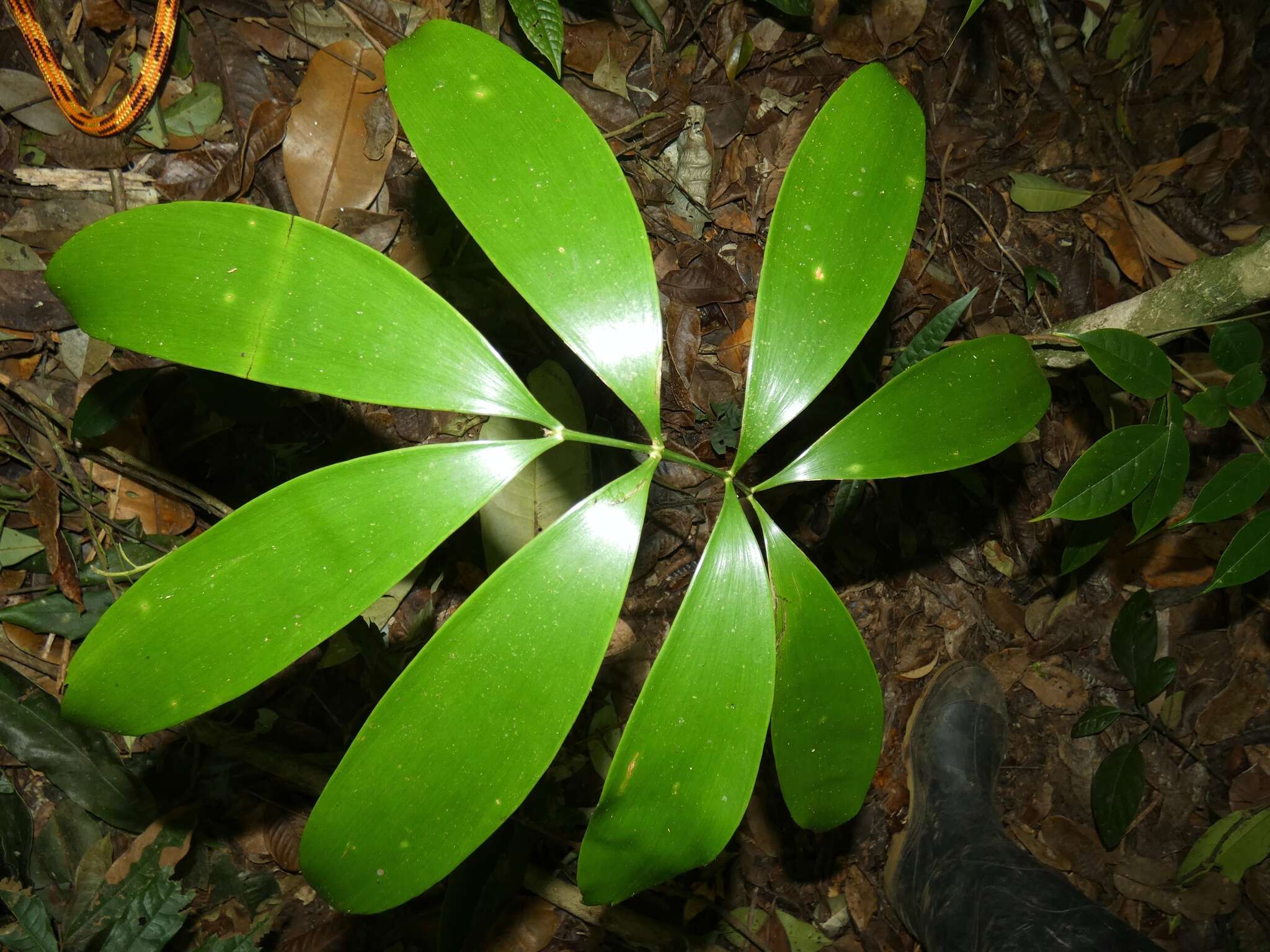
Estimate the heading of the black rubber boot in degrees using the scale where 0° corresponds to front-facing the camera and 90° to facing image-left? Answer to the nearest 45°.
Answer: approximately 180°

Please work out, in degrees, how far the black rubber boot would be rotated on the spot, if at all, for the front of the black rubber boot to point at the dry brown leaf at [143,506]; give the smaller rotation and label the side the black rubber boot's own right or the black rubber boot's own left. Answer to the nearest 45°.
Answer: approximately 90° to the black rubber boot's own left

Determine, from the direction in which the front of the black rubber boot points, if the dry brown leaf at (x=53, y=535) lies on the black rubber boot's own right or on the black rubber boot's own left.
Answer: on the black rubber boot's own left

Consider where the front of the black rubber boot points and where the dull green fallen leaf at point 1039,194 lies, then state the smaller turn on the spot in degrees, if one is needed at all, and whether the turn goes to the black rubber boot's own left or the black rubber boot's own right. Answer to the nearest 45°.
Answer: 0° — it already faces it
